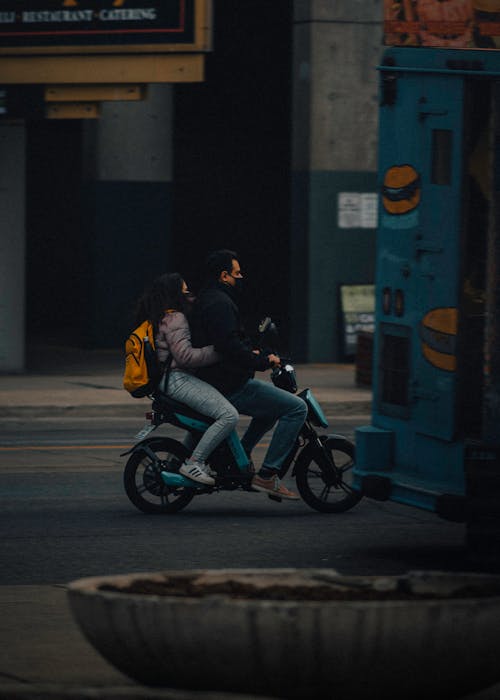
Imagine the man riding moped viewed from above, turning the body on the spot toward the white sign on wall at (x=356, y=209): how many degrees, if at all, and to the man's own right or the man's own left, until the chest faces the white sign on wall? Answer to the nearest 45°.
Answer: approximately 90° to the man's own left

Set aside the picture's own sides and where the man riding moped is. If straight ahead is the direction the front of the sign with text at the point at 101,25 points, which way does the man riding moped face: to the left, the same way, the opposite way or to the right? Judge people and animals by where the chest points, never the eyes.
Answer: to the left

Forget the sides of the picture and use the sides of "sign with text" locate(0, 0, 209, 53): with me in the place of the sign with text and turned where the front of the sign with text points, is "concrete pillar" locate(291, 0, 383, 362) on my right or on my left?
on my left

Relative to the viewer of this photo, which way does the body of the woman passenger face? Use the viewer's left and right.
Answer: facing to the right of the viewer

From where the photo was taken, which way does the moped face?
to the viewer's right

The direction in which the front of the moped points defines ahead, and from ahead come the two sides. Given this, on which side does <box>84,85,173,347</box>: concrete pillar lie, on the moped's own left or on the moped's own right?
on the moped's own left

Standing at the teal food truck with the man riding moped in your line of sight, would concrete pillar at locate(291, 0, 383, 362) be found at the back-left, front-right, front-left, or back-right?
front-right

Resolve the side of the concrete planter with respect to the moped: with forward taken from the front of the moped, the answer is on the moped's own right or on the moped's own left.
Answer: on the moped's own right

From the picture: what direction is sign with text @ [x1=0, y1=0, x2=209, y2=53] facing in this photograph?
toward the camera

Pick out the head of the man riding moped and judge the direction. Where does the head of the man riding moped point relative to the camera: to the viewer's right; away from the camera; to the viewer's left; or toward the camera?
to the viewer's right

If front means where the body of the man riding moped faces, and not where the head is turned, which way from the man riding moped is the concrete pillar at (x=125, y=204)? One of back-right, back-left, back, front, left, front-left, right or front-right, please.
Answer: left

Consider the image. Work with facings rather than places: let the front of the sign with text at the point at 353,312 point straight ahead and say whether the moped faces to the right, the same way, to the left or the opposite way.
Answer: to the left

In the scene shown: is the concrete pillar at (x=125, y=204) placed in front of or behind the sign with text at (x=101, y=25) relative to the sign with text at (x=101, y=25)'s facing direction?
behind

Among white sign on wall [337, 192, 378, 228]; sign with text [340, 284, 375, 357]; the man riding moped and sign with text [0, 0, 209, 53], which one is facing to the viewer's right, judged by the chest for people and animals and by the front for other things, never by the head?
the man riding moped

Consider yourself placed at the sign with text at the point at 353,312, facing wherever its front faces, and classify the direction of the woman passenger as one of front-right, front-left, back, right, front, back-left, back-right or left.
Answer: front

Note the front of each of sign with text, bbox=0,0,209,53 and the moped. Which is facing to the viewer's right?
the moped

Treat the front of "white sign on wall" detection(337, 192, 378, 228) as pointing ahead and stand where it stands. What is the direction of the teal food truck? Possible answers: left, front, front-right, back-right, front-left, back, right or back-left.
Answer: front

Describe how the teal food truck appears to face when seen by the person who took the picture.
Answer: facing away from the viewer and to the right of the viewer

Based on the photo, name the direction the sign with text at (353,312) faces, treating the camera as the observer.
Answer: facing the viewer

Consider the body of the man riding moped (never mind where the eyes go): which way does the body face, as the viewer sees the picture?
to the viewer's right
